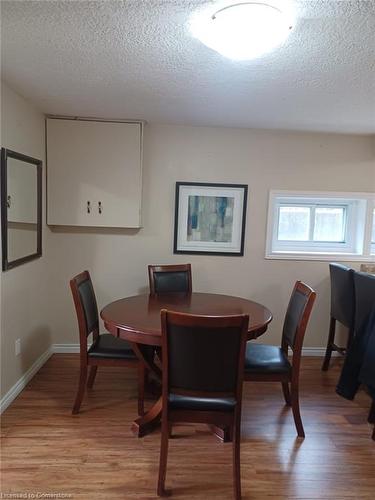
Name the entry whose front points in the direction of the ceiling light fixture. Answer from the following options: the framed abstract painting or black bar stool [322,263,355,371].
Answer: the framed abstract painting

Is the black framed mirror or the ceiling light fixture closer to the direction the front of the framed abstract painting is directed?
the ceiling light fixture

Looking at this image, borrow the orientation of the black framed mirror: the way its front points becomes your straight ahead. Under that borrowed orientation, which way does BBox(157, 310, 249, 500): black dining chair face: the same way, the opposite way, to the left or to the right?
to the left

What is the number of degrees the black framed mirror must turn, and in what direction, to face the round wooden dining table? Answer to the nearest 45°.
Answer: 0° — it already faces it

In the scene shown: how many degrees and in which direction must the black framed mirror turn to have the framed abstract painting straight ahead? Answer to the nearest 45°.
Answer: approximately 45° to its left

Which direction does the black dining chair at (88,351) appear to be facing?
to the viewer's right

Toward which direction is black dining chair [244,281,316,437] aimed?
to the viewer's left

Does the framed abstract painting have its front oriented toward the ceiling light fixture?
yes

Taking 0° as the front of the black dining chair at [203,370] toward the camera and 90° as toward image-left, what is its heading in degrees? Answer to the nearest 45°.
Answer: approximately 180°

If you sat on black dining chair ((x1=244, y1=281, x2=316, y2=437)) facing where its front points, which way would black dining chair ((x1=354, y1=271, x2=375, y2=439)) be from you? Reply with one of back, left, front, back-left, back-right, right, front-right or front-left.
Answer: back-right
